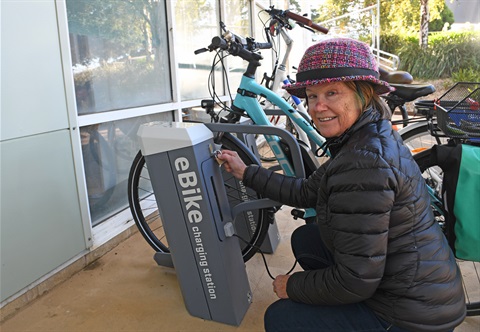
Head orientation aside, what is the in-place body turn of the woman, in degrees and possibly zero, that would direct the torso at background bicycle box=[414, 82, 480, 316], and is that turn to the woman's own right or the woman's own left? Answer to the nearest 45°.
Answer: approximately 135° to the woman's own right

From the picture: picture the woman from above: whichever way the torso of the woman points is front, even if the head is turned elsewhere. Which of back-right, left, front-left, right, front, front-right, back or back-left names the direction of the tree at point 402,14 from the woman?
right

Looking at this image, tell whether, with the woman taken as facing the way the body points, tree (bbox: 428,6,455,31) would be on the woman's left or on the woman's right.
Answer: on the woman's right

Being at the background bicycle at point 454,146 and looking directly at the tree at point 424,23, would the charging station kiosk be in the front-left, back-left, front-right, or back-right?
back-left

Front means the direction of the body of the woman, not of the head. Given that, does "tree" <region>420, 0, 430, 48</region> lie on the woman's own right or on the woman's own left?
on the woman's own right

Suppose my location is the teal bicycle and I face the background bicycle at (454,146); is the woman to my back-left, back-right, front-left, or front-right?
front-right

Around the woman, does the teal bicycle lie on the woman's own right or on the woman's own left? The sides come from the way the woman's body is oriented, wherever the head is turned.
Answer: on the woman's own right

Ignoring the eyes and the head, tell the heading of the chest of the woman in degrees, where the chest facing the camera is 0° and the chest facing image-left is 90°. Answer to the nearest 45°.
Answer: approximately 90°
